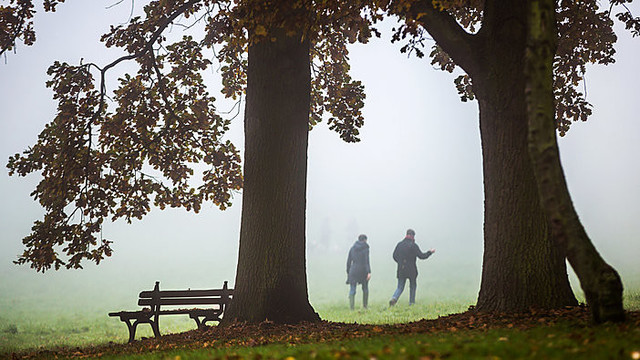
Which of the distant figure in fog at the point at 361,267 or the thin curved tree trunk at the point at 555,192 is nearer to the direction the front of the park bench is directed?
the thin curved tree trunk

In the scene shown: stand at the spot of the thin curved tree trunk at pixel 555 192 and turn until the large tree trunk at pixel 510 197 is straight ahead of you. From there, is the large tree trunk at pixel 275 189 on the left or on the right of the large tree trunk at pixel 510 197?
left

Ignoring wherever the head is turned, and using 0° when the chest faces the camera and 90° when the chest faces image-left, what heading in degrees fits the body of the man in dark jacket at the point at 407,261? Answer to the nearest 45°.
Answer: approximately 225°

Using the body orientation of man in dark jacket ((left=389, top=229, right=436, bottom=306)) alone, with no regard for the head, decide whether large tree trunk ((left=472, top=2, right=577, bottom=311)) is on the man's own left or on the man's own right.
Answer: on the man's own right

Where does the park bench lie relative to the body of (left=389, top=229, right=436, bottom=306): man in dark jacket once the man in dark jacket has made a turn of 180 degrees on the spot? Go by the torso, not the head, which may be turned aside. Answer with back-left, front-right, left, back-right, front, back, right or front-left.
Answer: front
